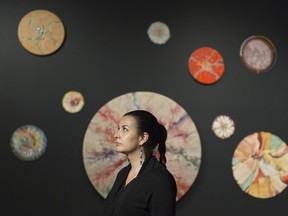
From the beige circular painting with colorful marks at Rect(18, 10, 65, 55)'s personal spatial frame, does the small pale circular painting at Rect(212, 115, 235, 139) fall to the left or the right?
on its left

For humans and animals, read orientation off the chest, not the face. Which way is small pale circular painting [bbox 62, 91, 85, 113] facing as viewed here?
toward the camera

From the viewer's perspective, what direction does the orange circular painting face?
toward the camera

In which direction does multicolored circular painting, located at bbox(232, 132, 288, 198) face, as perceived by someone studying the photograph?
facing the viewer

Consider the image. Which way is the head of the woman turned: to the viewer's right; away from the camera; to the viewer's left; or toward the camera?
to the viewer's left

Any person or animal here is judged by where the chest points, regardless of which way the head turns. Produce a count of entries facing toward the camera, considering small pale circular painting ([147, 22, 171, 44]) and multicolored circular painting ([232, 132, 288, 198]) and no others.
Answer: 2

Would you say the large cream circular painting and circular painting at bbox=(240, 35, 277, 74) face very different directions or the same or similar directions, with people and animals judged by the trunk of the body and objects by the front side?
same or similar directions

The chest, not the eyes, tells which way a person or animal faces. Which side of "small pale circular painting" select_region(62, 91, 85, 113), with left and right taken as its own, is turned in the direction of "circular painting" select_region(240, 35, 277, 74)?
left

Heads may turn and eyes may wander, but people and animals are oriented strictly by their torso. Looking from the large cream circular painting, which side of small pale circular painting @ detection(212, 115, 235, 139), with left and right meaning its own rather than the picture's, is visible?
right

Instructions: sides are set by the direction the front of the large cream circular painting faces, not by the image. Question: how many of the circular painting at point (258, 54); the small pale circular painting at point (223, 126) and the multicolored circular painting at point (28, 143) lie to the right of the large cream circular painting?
1
